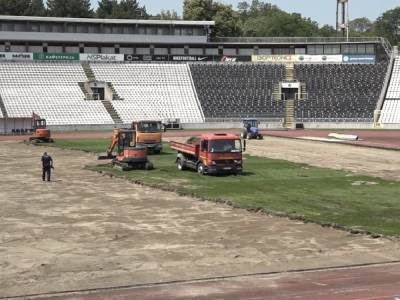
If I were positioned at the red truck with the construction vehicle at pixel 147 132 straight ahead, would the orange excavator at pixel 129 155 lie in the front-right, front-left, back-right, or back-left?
front-left

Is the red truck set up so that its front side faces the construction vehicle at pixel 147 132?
no

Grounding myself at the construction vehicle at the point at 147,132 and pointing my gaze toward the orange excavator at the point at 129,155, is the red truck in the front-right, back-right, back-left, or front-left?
front-left

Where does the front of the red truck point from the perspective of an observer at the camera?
facing the viewer and to the right of the viewer

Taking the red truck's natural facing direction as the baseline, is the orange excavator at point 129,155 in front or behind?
behind
